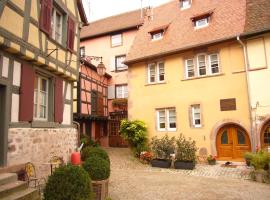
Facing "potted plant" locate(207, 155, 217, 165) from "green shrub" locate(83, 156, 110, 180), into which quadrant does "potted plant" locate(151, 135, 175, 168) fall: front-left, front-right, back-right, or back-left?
front-left

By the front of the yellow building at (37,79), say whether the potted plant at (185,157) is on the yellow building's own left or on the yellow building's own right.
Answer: on the yellow building's own left

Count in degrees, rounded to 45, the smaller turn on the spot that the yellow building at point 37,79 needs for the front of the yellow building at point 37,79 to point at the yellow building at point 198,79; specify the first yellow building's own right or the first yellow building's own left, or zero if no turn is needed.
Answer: approximately 45° to the first yellow building's own left

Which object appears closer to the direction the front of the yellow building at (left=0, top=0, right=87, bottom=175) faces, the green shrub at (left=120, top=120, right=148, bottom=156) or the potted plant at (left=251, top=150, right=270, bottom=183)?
the potted plant

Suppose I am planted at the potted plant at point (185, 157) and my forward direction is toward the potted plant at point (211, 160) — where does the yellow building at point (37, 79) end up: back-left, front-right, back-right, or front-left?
back-right

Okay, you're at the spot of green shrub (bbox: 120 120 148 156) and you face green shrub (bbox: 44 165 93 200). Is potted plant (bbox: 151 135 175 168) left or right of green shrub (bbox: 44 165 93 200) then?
left

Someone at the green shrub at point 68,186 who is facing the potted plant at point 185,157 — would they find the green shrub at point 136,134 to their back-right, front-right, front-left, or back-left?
front-left

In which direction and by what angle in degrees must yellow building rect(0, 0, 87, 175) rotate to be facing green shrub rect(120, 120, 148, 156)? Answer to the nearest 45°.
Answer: approximately 90° to its left

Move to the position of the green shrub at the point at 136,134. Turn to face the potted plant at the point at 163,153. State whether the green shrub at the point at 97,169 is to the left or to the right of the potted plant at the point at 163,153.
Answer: right

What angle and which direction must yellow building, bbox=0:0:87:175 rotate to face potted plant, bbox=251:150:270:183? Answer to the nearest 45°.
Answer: approximately 45° to its left

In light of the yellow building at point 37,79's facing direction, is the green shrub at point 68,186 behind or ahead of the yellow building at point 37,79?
ahead

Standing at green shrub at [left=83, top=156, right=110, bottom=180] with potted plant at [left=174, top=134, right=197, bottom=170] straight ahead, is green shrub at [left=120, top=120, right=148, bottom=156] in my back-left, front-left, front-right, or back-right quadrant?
front-left

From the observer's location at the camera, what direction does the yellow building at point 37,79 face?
facing the viewer and to the right of the viewer
